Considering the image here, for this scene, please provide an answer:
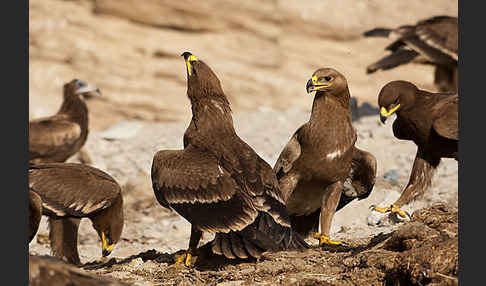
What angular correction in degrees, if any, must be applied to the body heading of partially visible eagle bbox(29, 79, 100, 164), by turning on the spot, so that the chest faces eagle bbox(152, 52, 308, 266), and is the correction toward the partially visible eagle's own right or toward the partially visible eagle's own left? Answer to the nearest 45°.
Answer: approximately 90° to the partially visible eagle's own right

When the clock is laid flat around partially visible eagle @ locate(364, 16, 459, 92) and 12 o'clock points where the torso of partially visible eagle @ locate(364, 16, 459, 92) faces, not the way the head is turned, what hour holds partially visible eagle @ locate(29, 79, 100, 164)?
partially visible eagle @ locate(29, 79, 100, 164) is roughly at 5 o'clock from partially visible eagle @ locate(364, 16, 459, 92).

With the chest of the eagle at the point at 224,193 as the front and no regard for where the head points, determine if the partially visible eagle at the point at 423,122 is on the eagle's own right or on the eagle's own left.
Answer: on the eagle's own right

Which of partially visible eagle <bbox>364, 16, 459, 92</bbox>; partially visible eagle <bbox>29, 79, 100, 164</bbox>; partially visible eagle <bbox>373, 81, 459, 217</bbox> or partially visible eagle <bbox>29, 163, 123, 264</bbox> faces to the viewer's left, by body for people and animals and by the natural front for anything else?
partially visible eagle <bbox>373, 81, 459, 217</bbox>

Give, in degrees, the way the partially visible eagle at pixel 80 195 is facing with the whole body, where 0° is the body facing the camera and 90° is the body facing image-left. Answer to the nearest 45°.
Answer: approximately 270°

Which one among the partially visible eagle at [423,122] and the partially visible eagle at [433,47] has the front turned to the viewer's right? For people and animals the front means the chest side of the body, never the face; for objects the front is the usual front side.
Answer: the partially visible eagle at [433,47]

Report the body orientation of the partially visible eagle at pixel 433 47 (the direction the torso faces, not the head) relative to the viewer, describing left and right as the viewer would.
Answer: facing to the right of the viewer

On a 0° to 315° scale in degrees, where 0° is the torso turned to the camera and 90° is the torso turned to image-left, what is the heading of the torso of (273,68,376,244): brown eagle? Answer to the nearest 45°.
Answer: approximately 0°

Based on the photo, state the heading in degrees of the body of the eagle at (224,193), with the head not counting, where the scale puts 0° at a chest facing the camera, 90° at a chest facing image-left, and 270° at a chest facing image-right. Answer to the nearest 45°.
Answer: approximately 135°

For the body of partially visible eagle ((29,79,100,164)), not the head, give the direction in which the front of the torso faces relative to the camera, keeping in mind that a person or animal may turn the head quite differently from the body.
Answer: to the viewer's right
